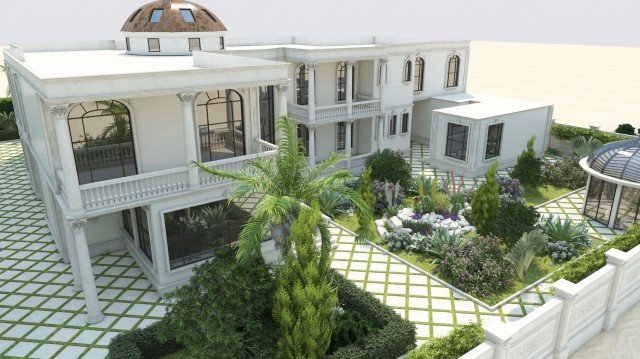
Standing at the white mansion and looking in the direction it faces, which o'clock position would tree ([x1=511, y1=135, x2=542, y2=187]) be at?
The tree is roughly at 10 o'clock from the white mansion.

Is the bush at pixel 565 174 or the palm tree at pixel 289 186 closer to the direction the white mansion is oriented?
the palm tree

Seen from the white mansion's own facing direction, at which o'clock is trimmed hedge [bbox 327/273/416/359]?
The trimmed hedge is roughly at 12 o'clock from the white mansion.

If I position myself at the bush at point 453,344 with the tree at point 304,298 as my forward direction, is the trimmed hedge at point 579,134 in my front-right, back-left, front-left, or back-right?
back-right

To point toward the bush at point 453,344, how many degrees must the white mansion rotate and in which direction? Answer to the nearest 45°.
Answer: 0° — it already faces it

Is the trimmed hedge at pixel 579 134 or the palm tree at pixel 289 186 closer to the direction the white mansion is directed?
the palm tree

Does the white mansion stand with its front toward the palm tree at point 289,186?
yes

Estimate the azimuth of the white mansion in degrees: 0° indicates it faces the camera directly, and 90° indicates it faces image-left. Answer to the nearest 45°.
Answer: approximately 315°

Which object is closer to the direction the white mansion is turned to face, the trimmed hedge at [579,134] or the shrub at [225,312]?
the shrub

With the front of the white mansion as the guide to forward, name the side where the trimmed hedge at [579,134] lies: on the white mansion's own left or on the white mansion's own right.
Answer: on the white mansion's own left

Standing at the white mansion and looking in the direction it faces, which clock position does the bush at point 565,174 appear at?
The bush is roughly at 10 o'clock from the white mansion.

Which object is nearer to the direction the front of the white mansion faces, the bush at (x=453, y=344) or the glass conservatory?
the bush
